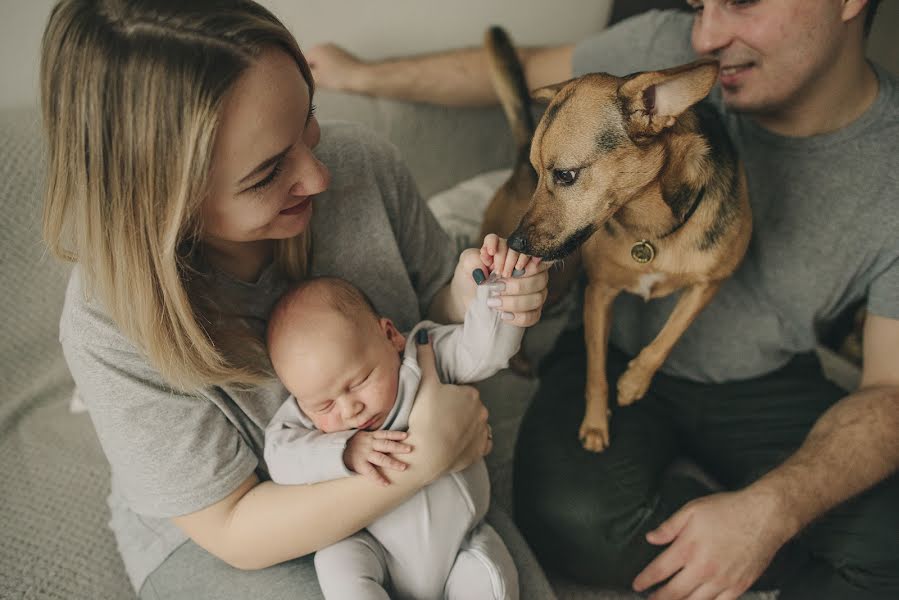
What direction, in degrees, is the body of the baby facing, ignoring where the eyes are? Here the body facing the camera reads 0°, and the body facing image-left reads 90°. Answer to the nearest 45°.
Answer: approximately 0°

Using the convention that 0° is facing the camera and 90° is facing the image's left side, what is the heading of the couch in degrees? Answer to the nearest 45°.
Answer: approximately 0°

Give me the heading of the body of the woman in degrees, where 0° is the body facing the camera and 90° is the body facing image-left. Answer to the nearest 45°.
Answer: approximately 315°

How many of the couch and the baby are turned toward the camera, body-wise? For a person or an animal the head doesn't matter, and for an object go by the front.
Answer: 2

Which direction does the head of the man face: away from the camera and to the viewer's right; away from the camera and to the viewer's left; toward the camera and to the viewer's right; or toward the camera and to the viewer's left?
toward the camera and to the viewer's left
